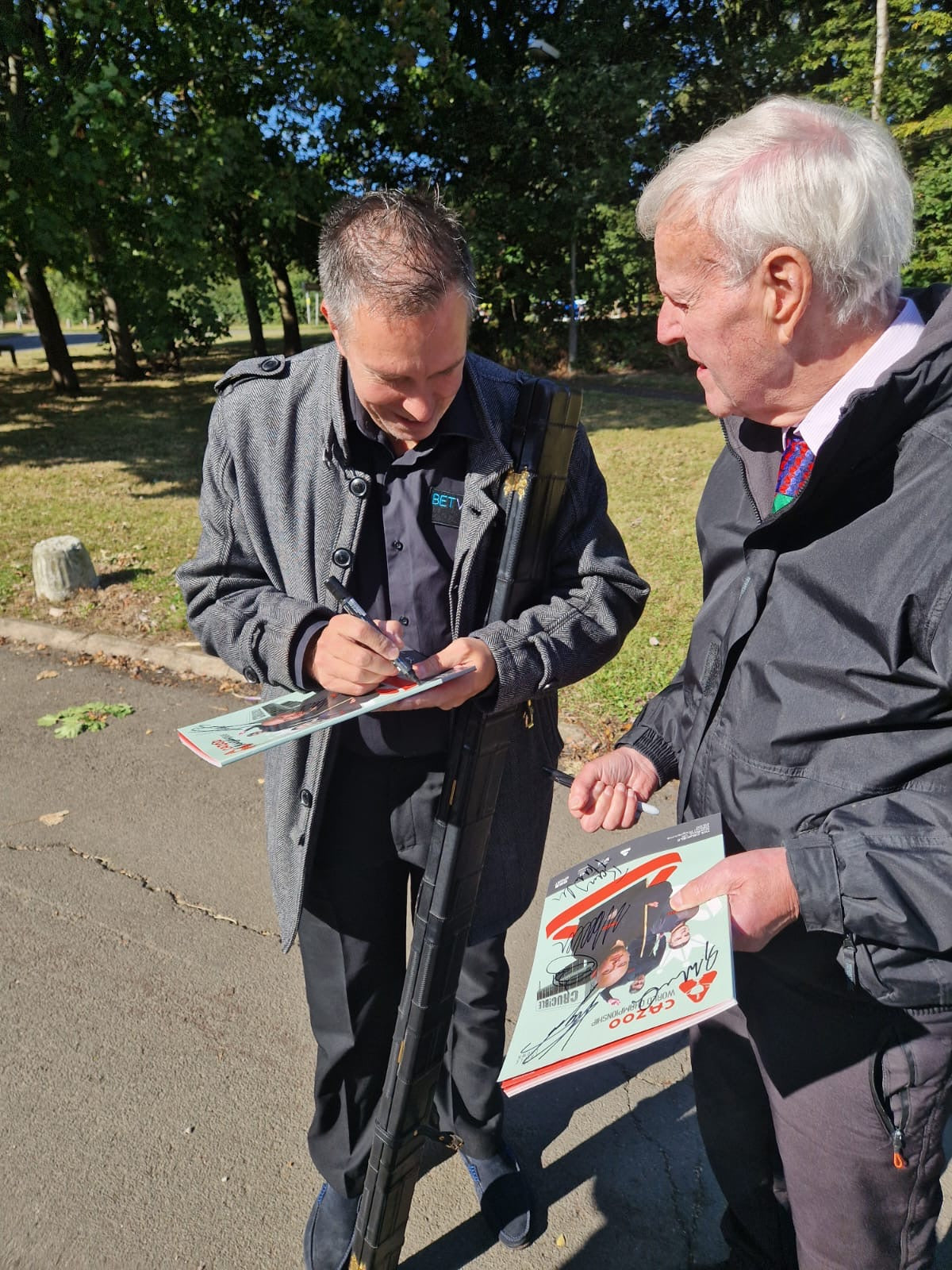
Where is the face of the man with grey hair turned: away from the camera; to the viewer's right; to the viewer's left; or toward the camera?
to the viewer's left

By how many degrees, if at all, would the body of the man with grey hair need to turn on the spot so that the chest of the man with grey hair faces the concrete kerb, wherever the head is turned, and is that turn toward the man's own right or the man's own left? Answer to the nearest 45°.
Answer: approximately 90° to the man's own right

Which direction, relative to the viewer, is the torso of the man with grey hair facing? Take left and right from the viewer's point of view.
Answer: facing the viewer and to the left of the viewer

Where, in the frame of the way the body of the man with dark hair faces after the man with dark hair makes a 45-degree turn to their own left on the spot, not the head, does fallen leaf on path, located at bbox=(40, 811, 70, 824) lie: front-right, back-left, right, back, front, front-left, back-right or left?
back

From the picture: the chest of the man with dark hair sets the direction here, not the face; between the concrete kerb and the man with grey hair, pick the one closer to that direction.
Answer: the man with grey hair

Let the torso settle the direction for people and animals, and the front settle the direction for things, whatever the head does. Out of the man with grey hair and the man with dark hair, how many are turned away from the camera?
0

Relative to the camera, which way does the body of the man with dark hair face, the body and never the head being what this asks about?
toward the camera
